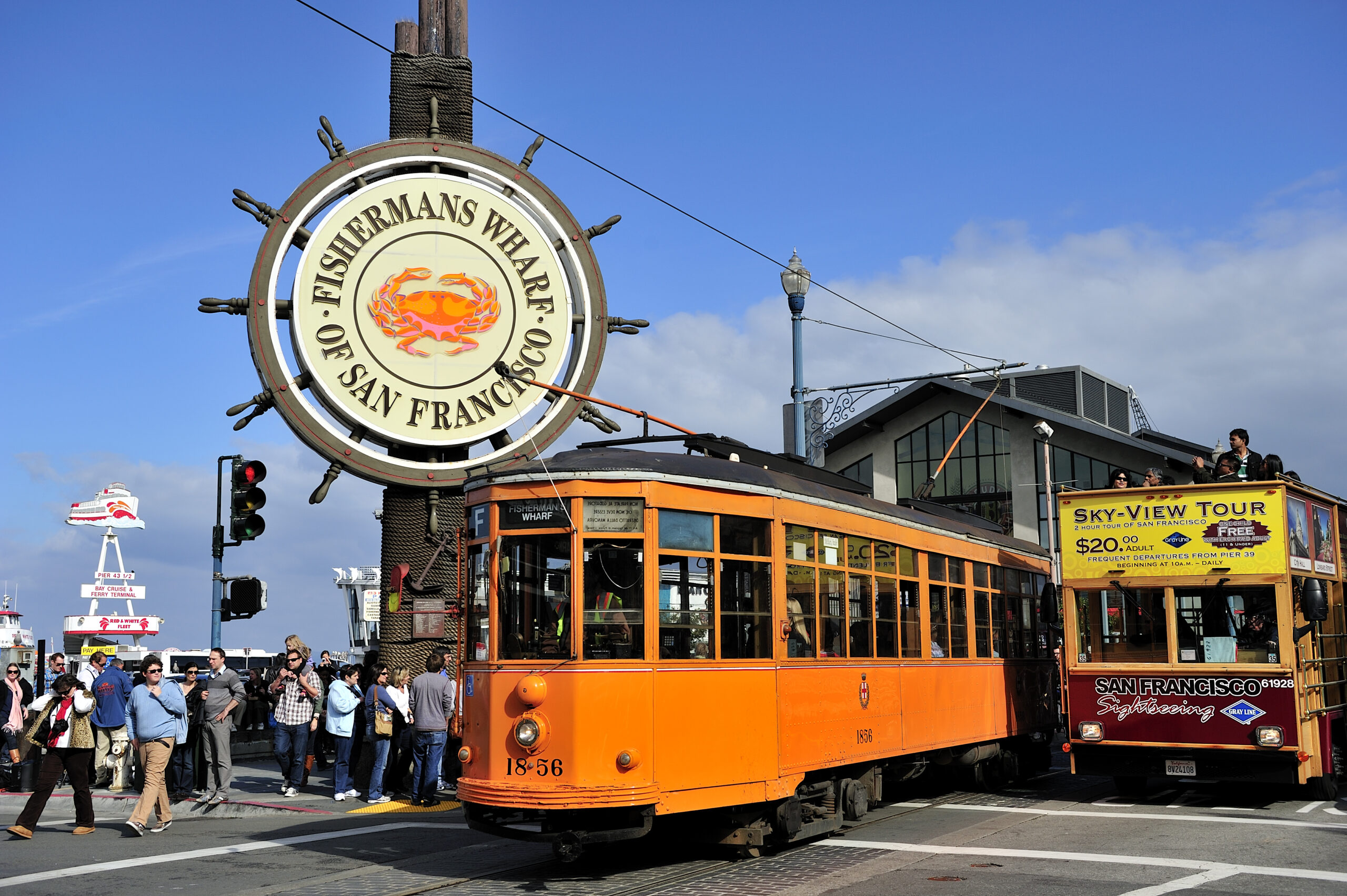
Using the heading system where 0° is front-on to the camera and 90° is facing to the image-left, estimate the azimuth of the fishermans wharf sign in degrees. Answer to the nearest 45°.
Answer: approximately 0°

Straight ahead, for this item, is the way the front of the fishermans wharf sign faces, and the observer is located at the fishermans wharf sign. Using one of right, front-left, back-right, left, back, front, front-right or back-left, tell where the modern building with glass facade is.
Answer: back-left

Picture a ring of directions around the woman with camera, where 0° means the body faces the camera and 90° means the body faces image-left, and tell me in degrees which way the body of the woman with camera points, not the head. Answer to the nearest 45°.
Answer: approximately 45°

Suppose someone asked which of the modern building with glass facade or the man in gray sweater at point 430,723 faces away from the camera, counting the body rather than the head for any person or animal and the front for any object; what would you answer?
the man in gray sweater

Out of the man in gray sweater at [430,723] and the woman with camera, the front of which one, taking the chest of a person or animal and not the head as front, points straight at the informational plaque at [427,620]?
the man in gray sweater

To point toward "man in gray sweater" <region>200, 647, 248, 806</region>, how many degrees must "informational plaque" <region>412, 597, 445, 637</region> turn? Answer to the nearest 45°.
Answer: approximately 45° to its right

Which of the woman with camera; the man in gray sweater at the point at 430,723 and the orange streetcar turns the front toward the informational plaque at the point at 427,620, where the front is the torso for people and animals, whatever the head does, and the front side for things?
the man in gray sweater

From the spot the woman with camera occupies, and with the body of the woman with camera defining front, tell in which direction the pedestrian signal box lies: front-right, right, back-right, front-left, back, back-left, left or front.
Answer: back

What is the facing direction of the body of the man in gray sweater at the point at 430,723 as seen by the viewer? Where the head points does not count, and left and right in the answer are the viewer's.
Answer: facing away from the viewer

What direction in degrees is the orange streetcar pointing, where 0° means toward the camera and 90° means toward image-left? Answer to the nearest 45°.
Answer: approximately 45°

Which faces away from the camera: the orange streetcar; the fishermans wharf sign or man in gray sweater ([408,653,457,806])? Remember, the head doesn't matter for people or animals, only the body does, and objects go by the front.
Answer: the man in gray sweater
